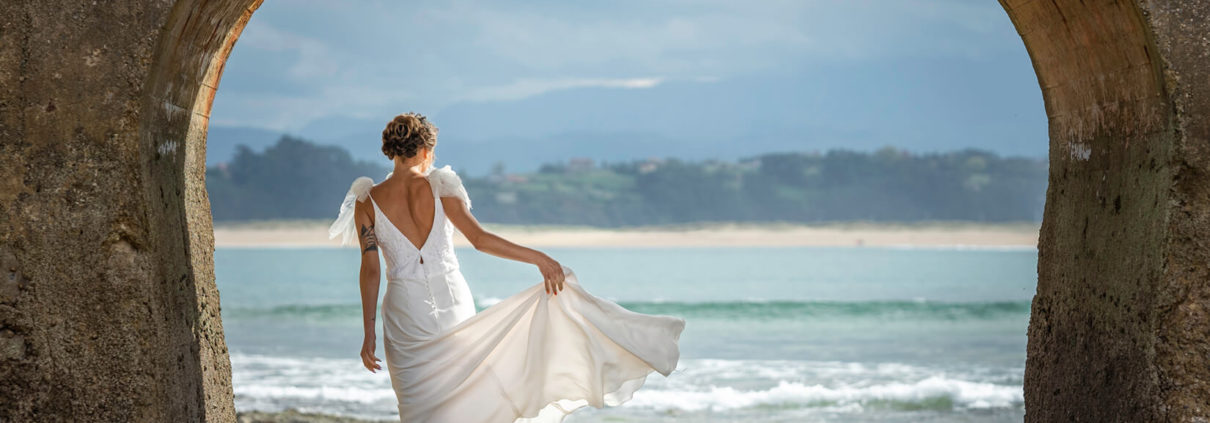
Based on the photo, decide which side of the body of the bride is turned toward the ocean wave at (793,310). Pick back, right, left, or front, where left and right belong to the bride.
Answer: front

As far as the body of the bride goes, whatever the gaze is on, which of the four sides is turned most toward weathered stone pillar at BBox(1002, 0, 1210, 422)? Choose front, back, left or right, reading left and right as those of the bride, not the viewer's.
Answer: right

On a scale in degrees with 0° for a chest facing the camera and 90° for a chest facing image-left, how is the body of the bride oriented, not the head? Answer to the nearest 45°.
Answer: approximately 180°
